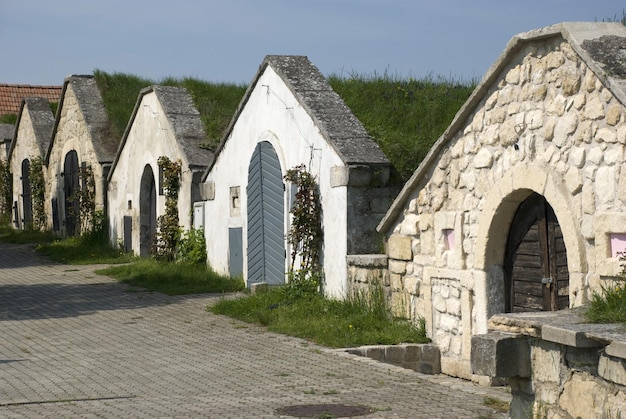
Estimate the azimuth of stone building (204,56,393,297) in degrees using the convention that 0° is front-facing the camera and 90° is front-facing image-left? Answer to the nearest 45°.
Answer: approximately 45°

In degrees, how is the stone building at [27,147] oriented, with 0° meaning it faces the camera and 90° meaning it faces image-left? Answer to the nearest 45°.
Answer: approximately 45°

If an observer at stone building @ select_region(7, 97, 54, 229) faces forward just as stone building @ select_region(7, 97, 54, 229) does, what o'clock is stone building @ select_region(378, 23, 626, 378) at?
stone building @ select_region(378, 23, 626, 378) is roughly at 10 o'clock from stone building @ select_region(7, 97, 54, 229).

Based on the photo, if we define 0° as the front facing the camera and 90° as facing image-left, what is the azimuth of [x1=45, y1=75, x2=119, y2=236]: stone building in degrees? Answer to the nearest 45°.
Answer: approximately 45°

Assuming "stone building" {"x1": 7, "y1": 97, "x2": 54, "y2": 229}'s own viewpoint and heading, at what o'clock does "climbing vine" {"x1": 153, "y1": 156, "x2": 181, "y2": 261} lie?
The climbing vine is roughly at 10 o'clock from the stone building.

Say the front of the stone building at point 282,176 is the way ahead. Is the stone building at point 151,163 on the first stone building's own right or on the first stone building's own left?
on the first stone building's own right

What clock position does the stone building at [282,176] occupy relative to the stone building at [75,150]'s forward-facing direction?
the stone building at [282,176] is roughly at 10 o'clock from the stone building at [75,150].
